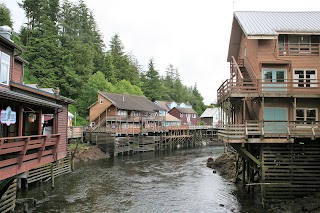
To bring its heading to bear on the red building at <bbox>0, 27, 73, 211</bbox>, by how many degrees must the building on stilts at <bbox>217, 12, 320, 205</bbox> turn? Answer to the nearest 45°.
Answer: approximately 45° to its right

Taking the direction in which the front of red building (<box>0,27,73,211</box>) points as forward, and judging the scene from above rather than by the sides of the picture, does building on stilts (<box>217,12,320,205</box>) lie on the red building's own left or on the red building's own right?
on the red building's own left
